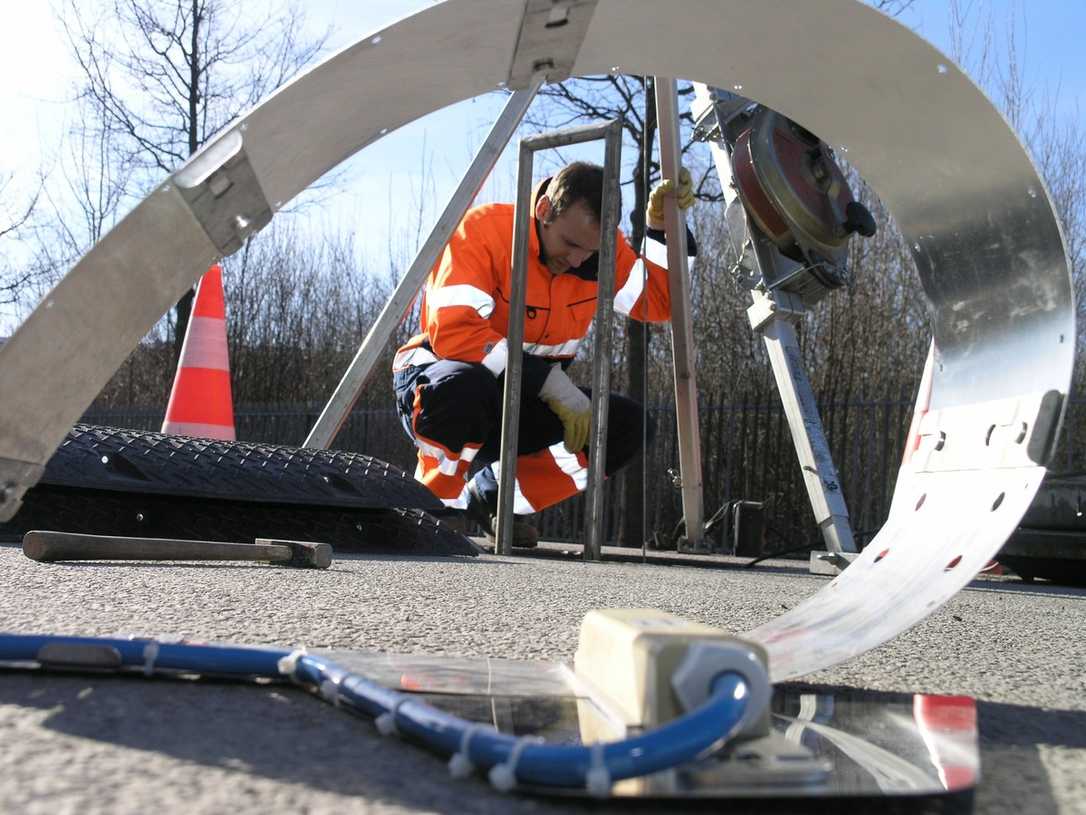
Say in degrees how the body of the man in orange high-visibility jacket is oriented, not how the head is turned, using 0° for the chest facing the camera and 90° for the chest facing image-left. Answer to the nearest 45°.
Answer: approximately 315°

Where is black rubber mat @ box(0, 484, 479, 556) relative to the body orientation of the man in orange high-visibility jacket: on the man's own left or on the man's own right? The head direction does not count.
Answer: on the man's own right

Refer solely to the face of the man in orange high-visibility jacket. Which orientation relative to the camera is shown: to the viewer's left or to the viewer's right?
to the viewer's right

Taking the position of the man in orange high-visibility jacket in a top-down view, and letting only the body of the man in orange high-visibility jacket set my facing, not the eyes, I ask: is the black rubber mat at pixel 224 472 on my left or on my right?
on my right

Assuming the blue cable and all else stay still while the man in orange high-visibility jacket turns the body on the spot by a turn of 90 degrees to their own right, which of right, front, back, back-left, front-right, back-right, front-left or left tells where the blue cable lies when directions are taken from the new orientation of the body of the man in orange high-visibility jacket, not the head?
front-left

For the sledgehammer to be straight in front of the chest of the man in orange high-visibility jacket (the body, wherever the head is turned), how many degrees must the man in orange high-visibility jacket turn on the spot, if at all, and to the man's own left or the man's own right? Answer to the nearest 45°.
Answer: approximately 45° to the man's own right
